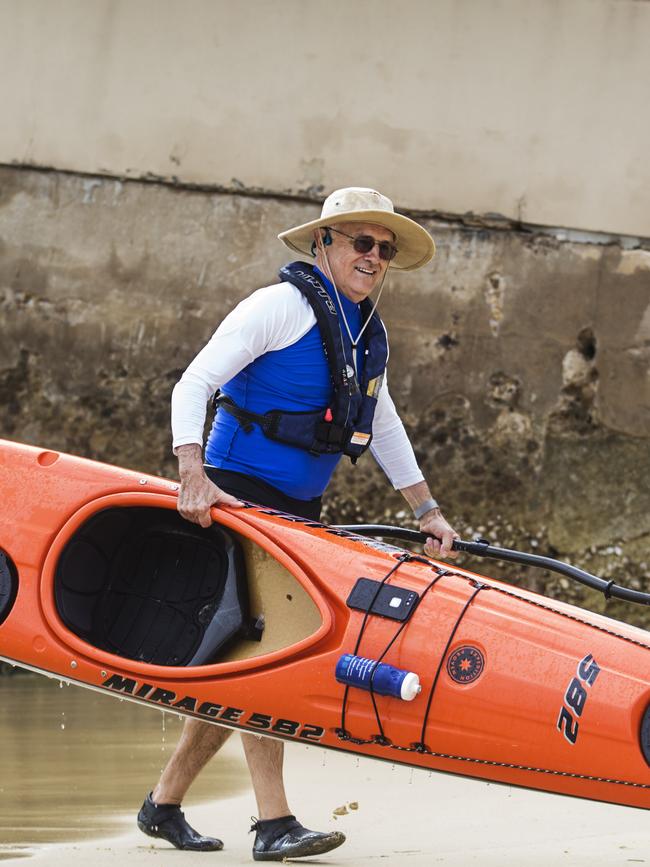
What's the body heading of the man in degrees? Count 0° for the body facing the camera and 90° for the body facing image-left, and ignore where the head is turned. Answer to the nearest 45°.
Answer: approximately 315°
